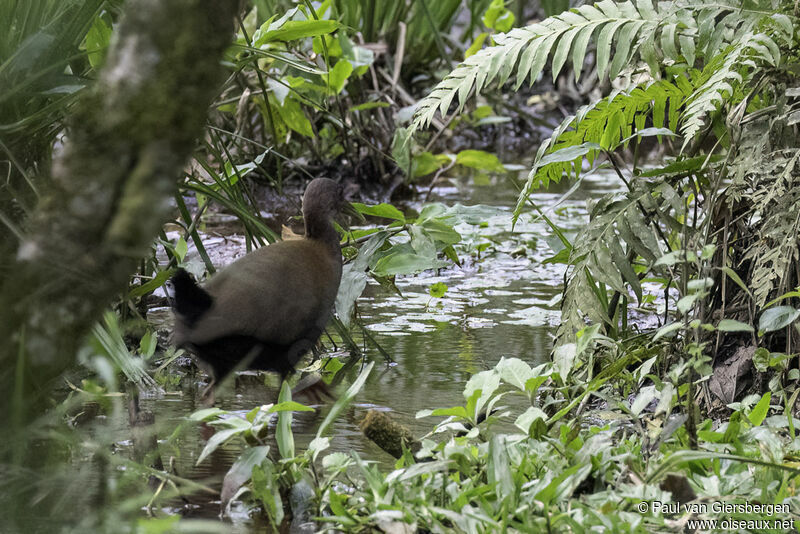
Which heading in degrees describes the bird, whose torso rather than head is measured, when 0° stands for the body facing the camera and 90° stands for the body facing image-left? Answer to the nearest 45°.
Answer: approximately 225°

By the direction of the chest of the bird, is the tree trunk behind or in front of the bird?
behind
